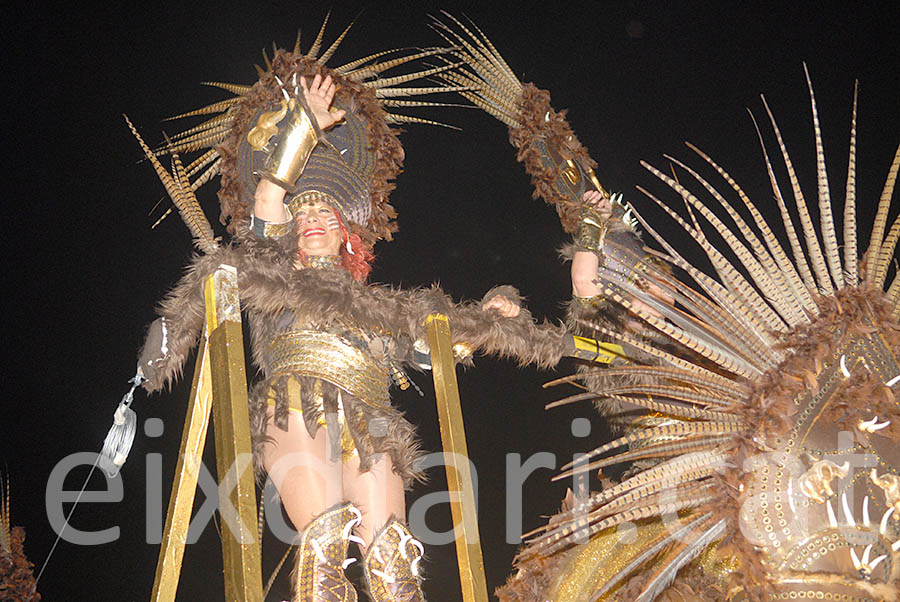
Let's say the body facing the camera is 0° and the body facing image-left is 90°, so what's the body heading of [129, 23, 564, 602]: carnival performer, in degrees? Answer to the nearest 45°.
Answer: approximately 0°

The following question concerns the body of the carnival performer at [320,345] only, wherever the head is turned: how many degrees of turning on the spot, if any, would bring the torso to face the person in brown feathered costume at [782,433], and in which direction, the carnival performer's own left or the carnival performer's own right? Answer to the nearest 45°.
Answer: approximately 45° to the carnival performer's own left

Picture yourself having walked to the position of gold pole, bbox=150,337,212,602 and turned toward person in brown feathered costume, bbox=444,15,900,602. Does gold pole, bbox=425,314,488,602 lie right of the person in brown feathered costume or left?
left
